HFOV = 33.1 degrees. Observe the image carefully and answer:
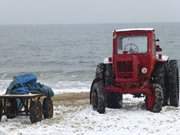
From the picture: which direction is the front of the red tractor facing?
toward the camera

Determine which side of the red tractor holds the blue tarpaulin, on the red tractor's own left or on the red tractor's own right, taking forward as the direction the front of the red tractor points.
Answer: on the red tractor's own right
